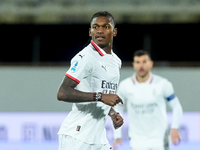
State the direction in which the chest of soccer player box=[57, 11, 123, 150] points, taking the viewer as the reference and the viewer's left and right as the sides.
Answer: facing the viewer and to the right of the viewer

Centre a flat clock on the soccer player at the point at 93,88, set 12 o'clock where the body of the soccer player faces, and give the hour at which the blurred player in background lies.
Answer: The blurred player in background is roughly at 8 o'clock from the soccer player.

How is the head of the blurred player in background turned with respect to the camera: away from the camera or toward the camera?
toward the camera

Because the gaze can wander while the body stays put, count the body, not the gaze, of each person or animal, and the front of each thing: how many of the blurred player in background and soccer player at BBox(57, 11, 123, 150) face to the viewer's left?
0

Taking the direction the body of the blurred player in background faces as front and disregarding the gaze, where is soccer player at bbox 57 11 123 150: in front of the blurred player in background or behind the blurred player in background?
in front

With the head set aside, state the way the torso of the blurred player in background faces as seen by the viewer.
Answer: toward the camera
